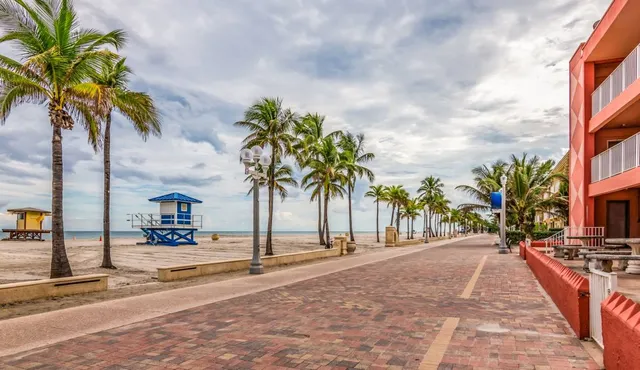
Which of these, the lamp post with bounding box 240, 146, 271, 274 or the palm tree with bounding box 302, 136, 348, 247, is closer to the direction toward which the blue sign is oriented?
the lamp post

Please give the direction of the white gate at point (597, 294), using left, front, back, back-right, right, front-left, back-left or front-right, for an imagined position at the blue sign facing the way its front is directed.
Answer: front

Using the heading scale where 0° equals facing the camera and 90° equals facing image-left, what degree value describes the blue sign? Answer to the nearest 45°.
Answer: approximately 0°

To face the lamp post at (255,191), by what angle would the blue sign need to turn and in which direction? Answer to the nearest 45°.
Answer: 0° — it already faces it

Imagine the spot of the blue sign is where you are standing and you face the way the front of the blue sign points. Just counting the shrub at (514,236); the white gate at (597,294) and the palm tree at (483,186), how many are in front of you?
1

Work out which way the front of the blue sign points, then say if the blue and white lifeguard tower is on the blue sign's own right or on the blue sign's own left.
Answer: on the blue sign's own right

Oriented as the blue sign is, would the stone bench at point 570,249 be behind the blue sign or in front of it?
in front

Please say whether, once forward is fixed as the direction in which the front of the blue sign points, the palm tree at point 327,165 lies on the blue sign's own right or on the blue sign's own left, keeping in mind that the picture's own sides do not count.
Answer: on the blue sign's own right

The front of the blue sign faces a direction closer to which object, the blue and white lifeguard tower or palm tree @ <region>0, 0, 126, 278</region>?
the palm tree

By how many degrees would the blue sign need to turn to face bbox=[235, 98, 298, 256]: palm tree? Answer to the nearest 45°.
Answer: approximately 45° to its right

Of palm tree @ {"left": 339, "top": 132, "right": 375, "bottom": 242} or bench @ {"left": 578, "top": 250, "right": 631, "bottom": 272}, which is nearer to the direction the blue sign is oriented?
the bench

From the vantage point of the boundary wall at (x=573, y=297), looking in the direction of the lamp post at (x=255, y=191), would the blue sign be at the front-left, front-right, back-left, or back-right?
front-right

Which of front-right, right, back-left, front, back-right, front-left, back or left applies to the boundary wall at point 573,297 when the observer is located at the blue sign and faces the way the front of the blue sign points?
front

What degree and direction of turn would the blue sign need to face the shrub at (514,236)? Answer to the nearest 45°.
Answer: approximately 180°
